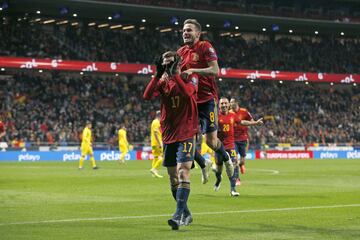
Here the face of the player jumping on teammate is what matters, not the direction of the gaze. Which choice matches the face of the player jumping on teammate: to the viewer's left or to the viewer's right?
to the viewer's left

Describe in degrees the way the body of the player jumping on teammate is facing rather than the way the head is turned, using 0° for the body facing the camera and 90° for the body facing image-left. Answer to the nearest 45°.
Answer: approximately 45°

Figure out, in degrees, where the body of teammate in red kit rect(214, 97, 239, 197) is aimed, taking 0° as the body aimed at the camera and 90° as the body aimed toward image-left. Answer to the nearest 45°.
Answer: approximately 0°

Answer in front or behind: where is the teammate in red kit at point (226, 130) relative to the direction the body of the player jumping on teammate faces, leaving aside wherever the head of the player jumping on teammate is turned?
behind

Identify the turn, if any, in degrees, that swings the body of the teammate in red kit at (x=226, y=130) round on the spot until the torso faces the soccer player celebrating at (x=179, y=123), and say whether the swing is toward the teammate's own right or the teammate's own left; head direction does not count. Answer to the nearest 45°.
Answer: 0° — they already face them
